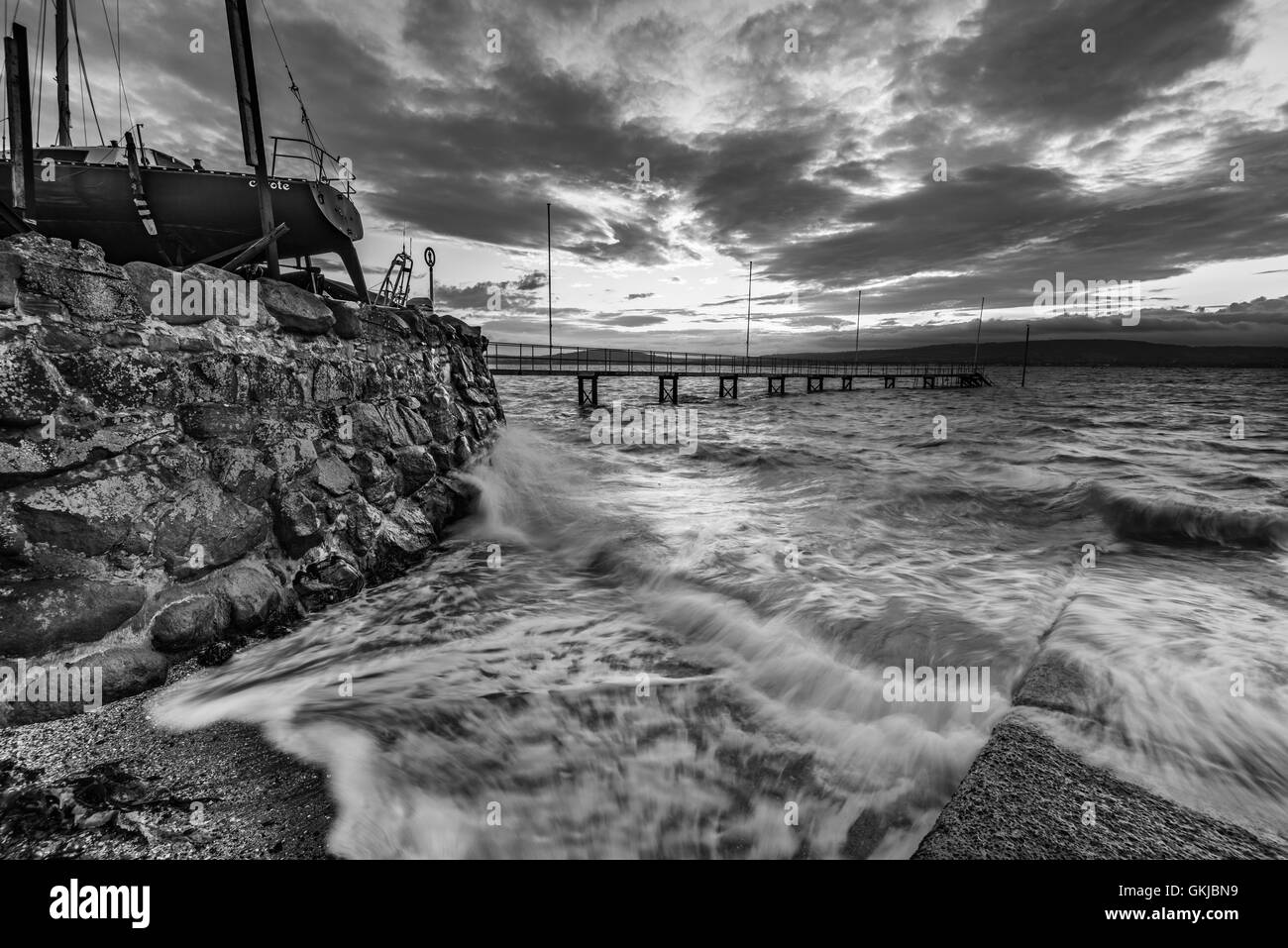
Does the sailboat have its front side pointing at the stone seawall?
no

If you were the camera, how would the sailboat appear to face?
facing away from the viewer and to the left of the viewer
